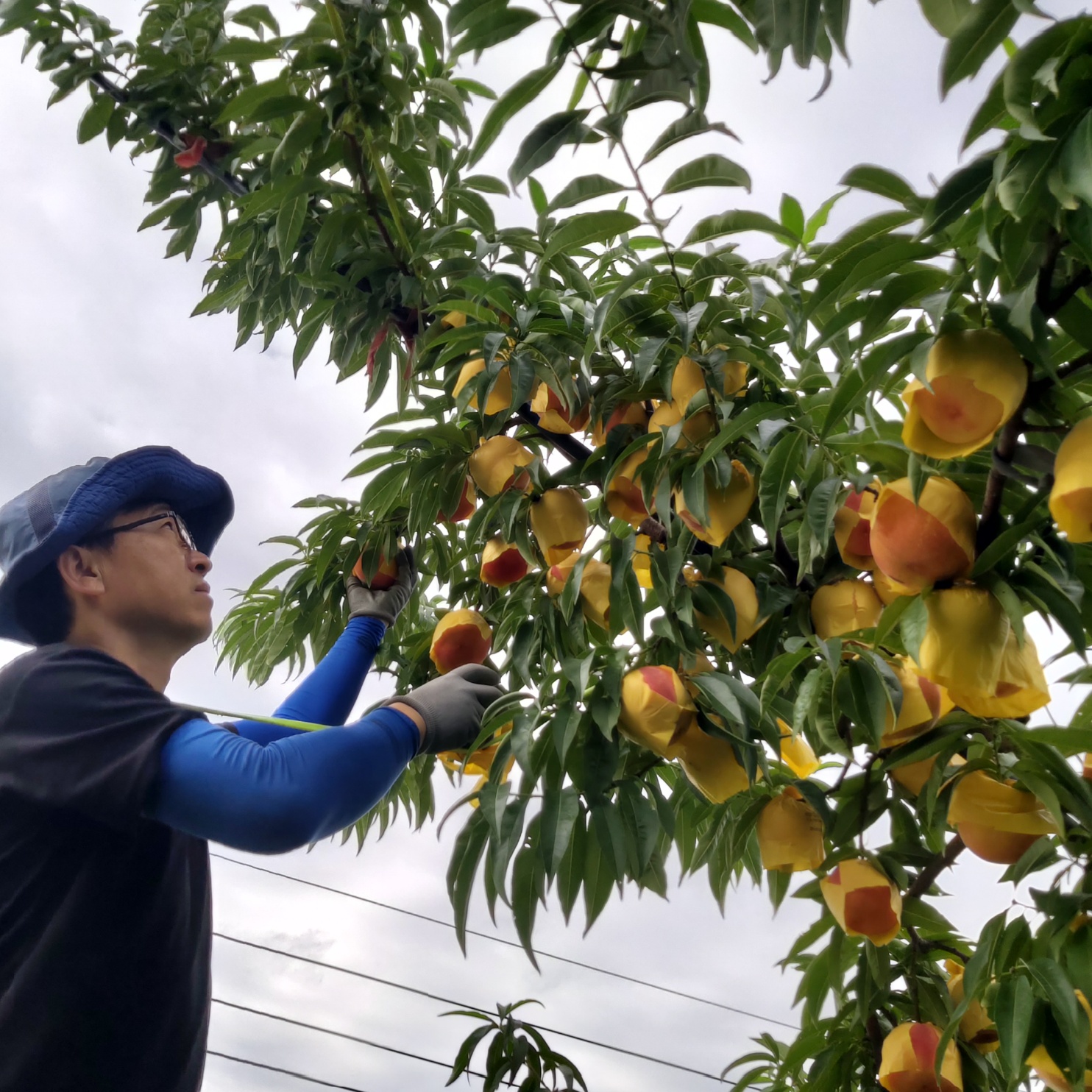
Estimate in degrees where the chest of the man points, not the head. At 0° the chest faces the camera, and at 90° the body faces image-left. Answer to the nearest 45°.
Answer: approximately 270°

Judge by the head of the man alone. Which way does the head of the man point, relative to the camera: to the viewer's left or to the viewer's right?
to the viewer's right
